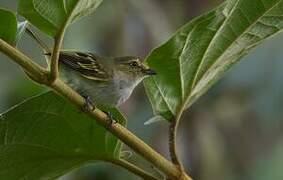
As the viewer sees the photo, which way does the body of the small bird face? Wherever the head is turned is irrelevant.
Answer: to the viewer's right
